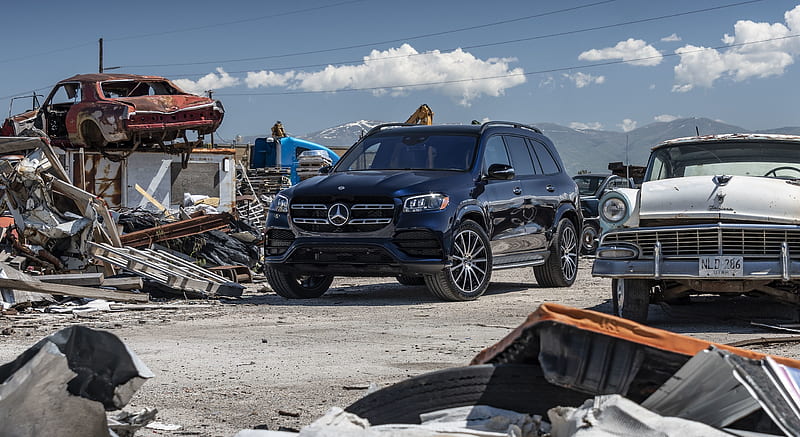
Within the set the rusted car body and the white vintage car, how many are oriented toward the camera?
1

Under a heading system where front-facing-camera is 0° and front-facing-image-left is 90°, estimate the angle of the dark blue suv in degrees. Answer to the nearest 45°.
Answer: approximately 45°

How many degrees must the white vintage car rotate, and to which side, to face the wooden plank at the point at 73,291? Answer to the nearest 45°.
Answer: approximately 90° to its right

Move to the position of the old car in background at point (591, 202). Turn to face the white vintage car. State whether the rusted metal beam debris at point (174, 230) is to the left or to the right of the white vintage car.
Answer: right

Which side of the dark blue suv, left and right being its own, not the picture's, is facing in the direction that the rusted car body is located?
right

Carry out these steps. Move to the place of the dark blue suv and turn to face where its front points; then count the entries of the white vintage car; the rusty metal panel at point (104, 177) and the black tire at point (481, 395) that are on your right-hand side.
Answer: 1

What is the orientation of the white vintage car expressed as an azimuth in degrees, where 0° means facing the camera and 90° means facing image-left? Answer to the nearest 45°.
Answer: approximately 0°

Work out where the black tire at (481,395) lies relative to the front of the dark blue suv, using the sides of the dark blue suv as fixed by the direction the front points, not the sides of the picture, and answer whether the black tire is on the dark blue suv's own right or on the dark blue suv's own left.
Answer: on the dark blue suv's own left

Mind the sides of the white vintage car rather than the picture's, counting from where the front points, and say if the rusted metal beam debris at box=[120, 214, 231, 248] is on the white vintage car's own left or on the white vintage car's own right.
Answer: on the white vintage car's own right

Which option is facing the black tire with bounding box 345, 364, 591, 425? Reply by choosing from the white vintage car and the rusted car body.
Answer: the white vintage car

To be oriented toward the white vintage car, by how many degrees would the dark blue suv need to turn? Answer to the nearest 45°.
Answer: approximately 90° to its left

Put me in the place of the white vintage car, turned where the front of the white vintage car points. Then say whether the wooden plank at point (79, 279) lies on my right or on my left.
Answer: on my right

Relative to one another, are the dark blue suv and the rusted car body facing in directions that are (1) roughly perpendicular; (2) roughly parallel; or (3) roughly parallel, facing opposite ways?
roughly perpendicular
